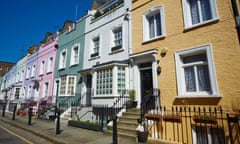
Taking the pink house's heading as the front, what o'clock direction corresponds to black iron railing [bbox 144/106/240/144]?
The black iron railing is roughly at 10 o'clock from the pink house.

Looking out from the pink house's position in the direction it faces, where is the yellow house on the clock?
The yellow house is roughly at 10 o'clock from the pink house.

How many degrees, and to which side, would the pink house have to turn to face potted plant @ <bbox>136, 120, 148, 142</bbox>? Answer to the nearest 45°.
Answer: approximately 45° to its left

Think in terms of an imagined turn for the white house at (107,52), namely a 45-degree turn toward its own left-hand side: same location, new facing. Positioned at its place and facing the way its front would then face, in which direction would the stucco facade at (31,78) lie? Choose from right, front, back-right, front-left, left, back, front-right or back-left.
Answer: back-right

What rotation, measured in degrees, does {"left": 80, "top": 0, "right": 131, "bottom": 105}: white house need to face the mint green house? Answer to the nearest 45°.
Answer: approximately 90° to its right

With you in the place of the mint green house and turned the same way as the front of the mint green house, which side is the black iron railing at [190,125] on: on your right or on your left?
on your left

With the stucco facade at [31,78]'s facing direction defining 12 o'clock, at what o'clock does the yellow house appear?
The yellow house is roughly at 10 o'clock from the stucco facade.

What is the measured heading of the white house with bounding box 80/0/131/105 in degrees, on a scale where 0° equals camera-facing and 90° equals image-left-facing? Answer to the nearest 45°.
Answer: approximately 45°

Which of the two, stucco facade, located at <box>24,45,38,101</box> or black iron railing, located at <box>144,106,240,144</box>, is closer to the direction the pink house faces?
the black iron railing

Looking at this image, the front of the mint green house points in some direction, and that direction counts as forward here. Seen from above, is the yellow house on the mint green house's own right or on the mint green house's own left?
on the mint green house's own left

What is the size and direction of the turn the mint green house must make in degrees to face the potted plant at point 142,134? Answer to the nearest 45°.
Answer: approximately 45° to its left
